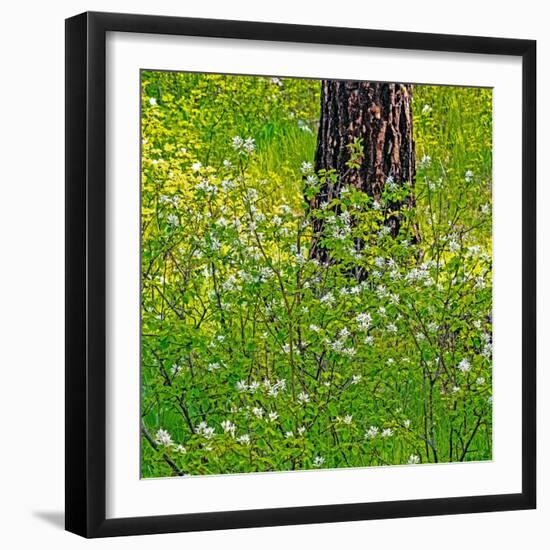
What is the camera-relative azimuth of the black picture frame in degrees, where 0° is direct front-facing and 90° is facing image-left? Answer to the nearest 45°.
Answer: approximately 315°
